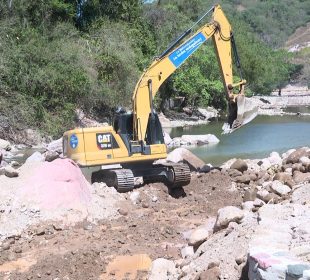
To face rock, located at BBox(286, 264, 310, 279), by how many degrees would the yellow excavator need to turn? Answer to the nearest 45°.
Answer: approximately 45° to its right

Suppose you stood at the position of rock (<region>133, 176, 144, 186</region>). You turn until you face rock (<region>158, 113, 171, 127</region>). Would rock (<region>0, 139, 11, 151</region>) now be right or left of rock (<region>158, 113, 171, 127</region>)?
left

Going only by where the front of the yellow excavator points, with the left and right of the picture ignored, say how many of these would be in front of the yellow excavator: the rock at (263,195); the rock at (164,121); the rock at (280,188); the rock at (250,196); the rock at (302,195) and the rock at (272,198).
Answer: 5

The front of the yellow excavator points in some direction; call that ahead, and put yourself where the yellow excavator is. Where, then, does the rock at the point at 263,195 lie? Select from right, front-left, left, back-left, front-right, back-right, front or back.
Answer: front

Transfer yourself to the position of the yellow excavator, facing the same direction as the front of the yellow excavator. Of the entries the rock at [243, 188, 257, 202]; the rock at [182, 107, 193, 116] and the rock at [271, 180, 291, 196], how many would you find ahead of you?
2

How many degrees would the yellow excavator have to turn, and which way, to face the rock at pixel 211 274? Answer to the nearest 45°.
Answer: approximately 45° to its right

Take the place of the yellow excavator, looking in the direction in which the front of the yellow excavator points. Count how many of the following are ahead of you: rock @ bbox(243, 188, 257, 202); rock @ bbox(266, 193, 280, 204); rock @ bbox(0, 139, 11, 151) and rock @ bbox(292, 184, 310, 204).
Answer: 3

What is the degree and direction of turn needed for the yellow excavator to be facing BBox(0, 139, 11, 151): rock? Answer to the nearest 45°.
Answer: approximately 180°

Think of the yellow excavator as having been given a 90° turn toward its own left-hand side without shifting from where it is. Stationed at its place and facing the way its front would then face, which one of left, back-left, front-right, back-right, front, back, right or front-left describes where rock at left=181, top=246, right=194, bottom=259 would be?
back-right
